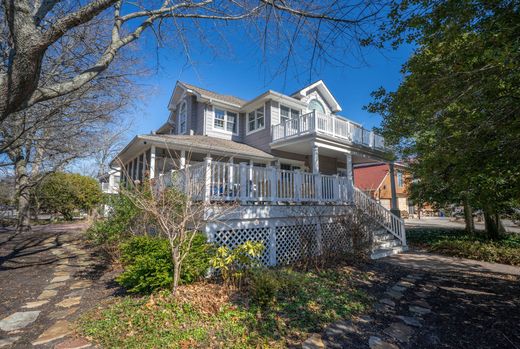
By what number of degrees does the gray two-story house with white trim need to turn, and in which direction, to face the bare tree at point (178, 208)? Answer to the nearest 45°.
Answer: approximately 45° to its right

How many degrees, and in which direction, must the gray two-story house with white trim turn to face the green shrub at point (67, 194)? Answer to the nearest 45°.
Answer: approximately 180°

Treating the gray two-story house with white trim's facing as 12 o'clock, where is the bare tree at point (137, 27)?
The bare tree is roughly at 2 o'clock from the gray two-story house with white trim.

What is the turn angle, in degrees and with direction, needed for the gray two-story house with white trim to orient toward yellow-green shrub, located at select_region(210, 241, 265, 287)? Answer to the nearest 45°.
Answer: approximately 45° to its right

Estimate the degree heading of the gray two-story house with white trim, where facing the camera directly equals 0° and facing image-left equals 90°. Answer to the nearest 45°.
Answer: approximately 315°

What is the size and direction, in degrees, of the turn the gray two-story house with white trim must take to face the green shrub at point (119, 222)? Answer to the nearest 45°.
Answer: approximately 90° to its right

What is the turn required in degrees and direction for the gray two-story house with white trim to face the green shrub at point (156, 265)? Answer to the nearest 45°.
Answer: approximately 45° to its right
